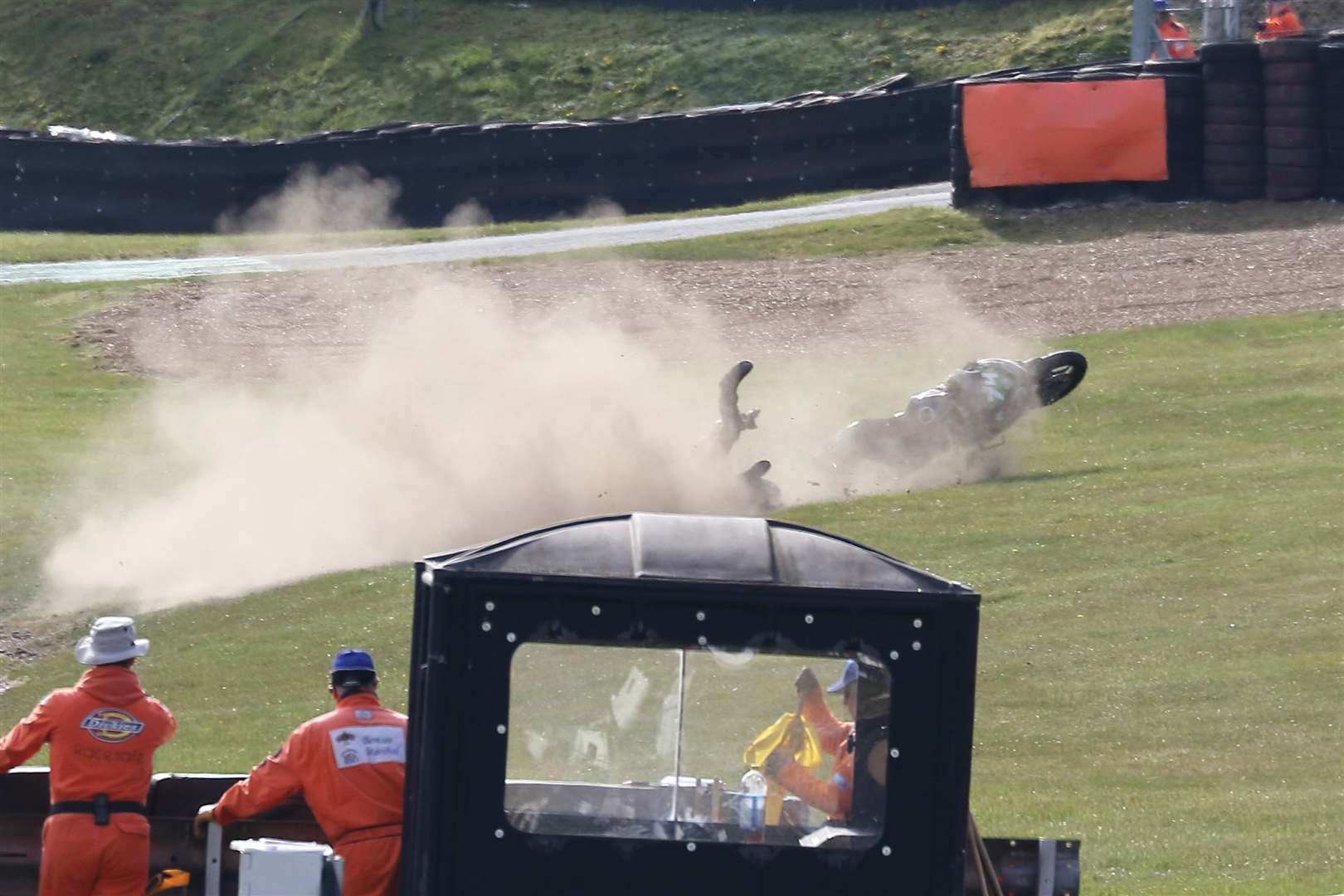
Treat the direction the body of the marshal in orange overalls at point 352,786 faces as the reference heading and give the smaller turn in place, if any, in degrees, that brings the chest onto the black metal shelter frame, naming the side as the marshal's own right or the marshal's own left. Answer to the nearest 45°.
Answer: approximately 135° to the marshal's own right

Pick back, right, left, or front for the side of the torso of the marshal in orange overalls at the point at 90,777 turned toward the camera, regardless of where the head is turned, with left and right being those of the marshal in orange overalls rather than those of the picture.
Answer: back

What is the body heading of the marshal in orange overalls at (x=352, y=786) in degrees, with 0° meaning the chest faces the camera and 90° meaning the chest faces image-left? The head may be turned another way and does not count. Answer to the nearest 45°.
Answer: approximately 180°

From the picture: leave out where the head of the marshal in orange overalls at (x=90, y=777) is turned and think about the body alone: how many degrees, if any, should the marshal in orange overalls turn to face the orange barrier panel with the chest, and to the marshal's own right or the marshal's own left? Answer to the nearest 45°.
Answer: approximately 45° to the marshal's own right

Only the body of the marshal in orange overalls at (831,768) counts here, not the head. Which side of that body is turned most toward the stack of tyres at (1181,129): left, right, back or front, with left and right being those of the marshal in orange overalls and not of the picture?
right

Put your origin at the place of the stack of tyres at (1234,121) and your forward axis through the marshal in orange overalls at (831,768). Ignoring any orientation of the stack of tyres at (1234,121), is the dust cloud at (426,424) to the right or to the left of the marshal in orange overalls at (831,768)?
right
